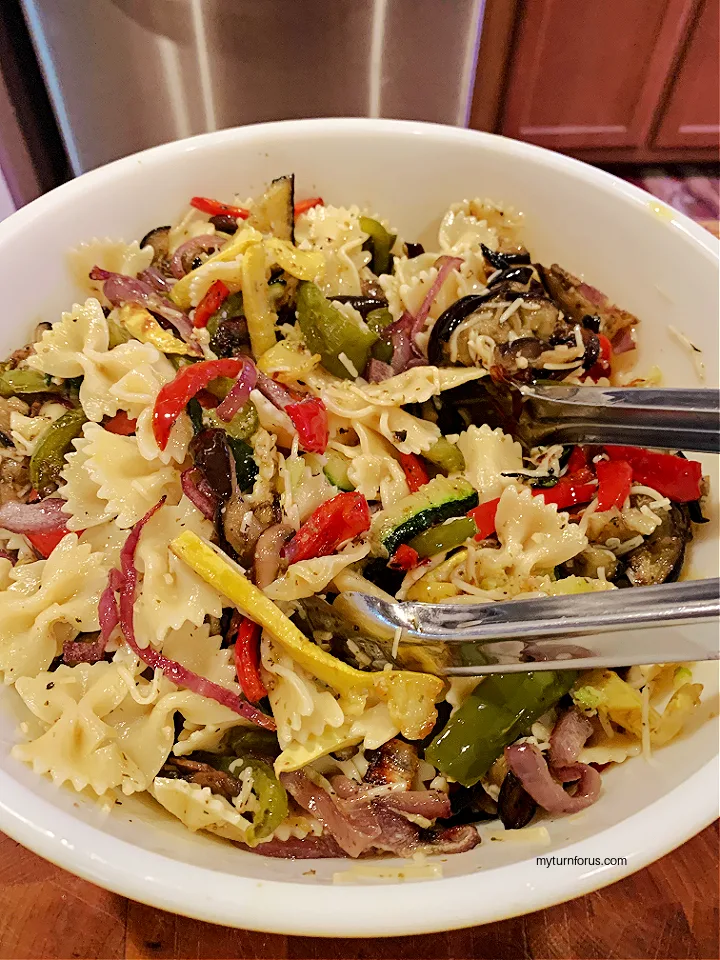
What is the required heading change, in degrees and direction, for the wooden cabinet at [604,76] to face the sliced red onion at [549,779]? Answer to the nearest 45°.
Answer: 0° — it already faces it

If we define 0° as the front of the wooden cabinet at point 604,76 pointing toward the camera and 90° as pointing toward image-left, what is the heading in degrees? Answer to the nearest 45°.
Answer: approximately 0°

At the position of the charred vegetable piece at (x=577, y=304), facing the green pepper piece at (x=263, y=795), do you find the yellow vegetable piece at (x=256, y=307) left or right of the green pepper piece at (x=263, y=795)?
right

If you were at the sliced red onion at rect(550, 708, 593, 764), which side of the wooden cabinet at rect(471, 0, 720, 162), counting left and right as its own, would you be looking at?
front

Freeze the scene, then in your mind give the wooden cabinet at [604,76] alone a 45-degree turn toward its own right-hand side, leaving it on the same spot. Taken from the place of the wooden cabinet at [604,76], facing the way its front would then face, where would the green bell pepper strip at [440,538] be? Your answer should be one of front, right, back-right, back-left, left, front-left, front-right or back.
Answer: front-left

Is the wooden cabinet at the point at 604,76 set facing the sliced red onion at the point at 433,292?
yes

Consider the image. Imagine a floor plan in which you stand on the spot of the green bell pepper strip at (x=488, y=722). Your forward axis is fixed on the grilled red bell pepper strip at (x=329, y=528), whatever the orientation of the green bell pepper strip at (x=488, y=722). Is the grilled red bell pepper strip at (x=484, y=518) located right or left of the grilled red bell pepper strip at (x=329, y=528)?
right

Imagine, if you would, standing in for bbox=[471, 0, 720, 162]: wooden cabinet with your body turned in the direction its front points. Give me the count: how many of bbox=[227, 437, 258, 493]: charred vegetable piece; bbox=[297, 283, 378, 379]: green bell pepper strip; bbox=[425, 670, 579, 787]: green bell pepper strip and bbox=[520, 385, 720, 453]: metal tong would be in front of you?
4

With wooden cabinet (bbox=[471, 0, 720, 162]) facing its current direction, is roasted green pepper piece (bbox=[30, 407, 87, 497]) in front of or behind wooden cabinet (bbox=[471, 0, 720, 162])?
in front

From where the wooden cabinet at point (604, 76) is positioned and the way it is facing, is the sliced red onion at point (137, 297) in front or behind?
in front

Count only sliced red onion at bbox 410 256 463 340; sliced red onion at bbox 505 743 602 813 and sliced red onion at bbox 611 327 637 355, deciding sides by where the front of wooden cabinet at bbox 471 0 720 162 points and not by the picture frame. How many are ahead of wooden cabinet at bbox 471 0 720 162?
3

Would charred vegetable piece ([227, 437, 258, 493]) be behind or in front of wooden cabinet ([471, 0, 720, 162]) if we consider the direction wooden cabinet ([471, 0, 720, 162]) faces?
in front

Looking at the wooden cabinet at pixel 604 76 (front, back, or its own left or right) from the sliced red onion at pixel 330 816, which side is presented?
front

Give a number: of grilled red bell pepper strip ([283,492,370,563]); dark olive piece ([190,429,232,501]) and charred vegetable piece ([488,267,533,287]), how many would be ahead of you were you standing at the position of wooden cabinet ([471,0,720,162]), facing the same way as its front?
3
